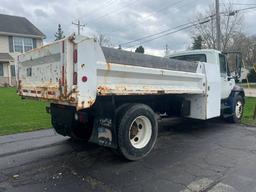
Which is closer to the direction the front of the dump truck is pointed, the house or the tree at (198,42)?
the tree

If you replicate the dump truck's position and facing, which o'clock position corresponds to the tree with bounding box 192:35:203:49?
The tree is roughly at 11 o'clock from the dump truck.

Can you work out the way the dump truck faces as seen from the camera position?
facing away from the viewer and to the right of the viewer

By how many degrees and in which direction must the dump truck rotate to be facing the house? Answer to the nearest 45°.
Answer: approximately 90° to its left
